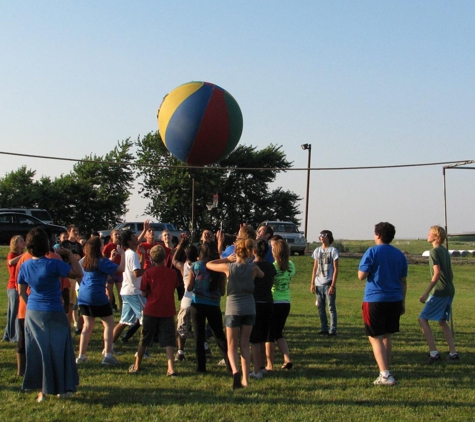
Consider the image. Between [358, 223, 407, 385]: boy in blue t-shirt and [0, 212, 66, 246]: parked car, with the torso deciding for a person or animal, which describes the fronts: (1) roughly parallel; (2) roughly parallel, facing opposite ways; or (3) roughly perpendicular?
roughly perpendicular

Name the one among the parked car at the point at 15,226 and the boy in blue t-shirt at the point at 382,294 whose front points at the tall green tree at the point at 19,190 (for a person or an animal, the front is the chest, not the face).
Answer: the boy in blue t-shirt

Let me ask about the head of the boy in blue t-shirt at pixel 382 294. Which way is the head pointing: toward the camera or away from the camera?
away from the camera

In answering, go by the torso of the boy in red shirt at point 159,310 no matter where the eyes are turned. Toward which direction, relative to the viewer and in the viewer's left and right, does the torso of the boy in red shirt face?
facing away from the viewer

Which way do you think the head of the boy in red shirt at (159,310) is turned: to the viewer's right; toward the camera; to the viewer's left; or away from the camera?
away from the camera

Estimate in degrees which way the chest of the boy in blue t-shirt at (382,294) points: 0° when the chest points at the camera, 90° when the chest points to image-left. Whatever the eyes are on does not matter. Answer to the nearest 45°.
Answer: approximately 135°

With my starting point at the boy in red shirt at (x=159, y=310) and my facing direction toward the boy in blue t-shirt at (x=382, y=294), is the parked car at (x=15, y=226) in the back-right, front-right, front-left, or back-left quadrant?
back-left

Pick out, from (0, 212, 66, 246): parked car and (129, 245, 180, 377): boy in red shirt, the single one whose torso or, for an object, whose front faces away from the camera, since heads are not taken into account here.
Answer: the boy in red shirt

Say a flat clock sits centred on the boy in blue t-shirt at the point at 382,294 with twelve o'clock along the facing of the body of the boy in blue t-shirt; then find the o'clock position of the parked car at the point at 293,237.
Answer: The parked car is roughly at 1 o'clock from the boy in blue t-shirt.
